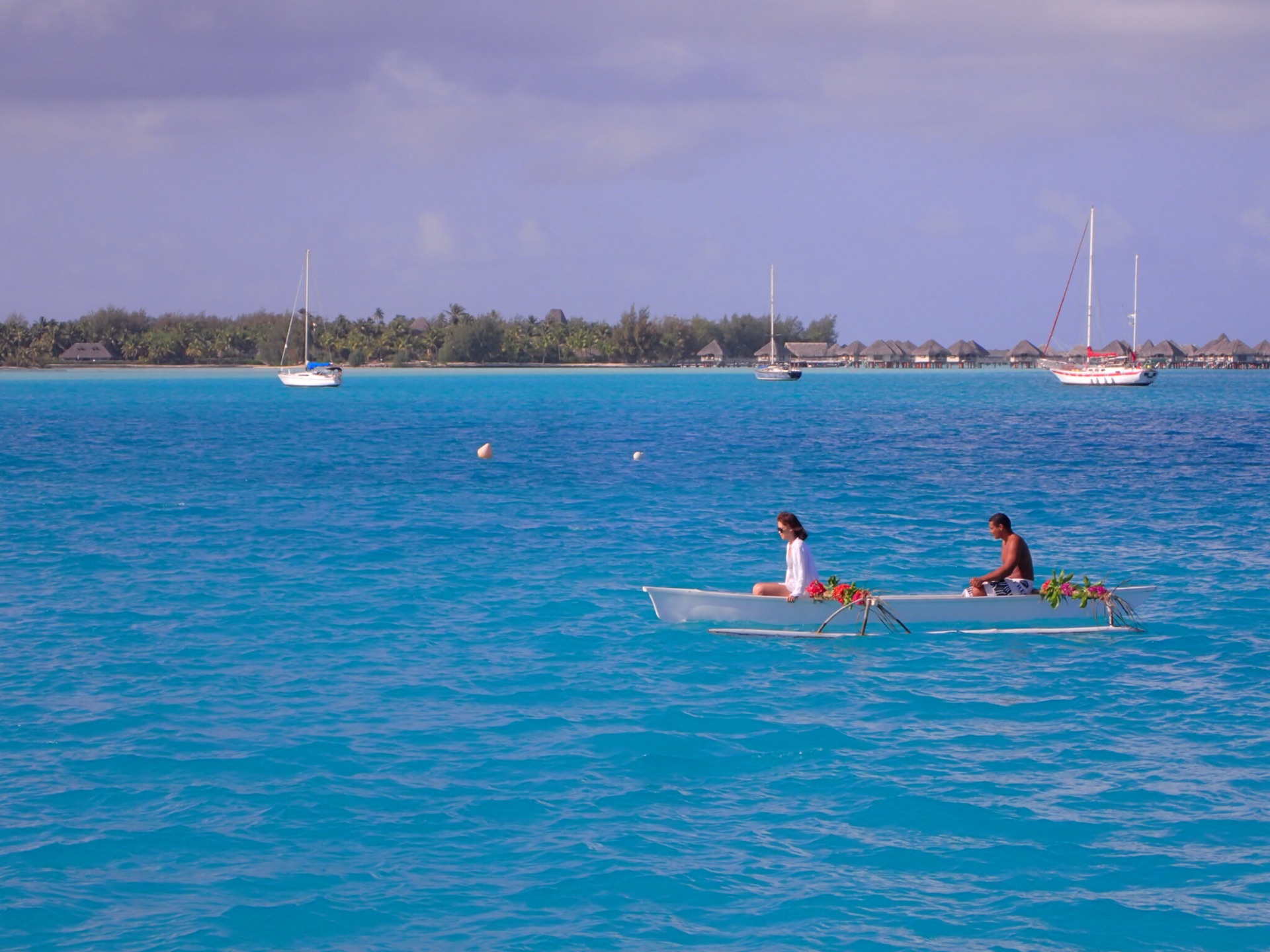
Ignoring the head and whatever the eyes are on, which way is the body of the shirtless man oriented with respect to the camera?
to the viewer's left

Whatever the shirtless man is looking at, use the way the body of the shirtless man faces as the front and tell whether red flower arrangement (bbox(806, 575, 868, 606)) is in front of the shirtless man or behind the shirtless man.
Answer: in front

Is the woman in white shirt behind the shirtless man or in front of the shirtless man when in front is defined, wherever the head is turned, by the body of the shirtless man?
in front

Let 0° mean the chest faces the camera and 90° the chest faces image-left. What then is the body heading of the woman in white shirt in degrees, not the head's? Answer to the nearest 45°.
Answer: approximately 90°

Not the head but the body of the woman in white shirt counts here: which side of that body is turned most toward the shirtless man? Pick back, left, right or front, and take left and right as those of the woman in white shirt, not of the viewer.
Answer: back

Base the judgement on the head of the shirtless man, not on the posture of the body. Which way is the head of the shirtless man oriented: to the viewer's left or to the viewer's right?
to the viewer's left

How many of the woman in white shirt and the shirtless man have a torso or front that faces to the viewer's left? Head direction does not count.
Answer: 2

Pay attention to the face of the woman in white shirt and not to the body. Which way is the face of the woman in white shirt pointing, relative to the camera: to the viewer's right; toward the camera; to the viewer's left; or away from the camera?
to the viewer's left
